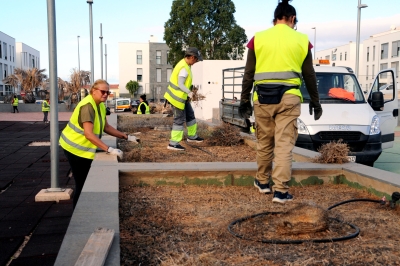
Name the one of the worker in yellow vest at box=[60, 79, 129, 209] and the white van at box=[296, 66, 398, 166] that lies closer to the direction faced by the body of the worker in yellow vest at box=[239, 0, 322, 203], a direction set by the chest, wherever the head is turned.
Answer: the white van

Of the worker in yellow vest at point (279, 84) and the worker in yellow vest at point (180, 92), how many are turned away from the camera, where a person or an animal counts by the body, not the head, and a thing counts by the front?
1

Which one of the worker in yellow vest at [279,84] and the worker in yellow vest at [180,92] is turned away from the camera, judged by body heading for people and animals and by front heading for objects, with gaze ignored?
the worker in yellow vest at [279,84]

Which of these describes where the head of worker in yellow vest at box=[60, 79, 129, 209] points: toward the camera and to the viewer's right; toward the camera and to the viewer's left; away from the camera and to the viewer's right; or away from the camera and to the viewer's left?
toward the camera and to the viewer's right

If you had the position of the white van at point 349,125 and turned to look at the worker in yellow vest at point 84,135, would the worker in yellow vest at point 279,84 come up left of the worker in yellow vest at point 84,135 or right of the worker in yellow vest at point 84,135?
left

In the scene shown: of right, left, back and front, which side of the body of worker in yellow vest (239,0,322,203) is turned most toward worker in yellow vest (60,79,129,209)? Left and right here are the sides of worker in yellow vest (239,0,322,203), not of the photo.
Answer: left

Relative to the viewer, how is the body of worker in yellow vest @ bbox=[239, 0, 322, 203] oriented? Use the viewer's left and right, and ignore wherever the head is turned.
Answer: facing away from the viewer

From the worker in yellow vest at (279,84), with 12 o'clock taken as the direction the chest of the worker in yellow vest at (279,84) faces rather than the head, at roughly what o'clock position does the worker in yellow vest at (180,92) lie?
the worker in yellow vest at (180,92) is roughly at 11 o'clock from the worker in yellow vest at (279,84).

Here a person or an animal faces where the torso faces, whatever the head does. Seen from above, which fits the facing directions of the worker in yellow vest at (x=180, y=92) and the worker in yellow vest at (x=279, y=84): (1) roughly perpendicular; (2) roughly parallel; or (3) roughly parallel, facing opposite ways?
roughly perpendicular
